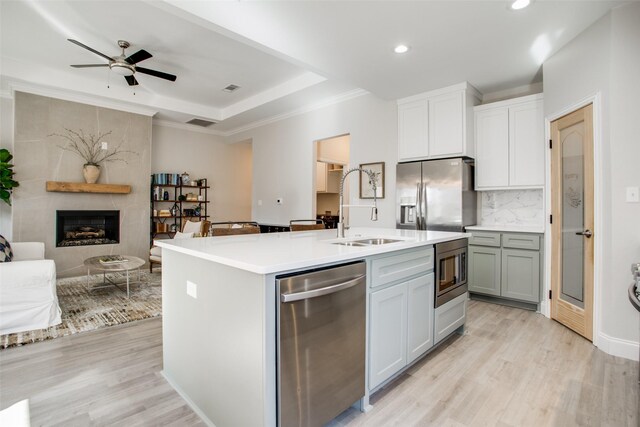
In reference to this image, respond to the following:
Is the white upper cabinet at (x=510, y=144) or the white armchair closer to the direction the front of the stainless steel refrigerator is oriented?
the white armchair

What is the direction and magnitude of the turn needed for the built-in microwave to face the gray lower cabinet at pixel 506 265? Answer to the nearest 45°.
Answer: approximately 90° to its left

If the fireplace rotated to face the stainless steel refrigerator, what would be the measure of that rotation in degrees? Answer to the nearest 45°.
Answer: approximately 45° to its left

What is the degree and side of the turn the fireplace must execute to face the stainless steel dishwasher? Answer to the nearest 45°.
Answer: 0° — it already faces it

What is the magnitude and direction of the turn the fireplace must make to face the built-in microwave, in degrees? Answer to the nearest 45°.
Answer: approximately 45° to its left

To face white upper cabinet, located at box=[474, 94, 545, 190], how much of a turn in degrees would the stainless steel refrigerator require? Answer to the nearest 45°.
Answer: approximately 135° to its left

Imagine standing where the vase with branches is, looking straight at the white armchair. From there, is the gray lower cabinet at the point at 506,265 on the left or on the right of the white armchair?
left

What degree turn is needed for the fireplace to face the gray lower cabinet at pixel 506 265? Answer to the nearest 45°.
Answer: approximately 45° to its left

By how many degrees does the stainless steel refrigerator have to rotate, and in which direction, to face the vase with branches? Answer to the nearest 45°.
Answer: approximately 45° to its right

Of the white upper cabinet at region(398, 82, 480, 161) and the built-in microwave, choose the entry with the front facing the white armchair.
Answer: the white upper cabinet

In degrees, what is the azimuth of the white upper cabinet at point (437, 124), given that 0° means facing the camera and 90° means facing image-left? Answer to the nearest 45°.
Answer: approximately 45°
